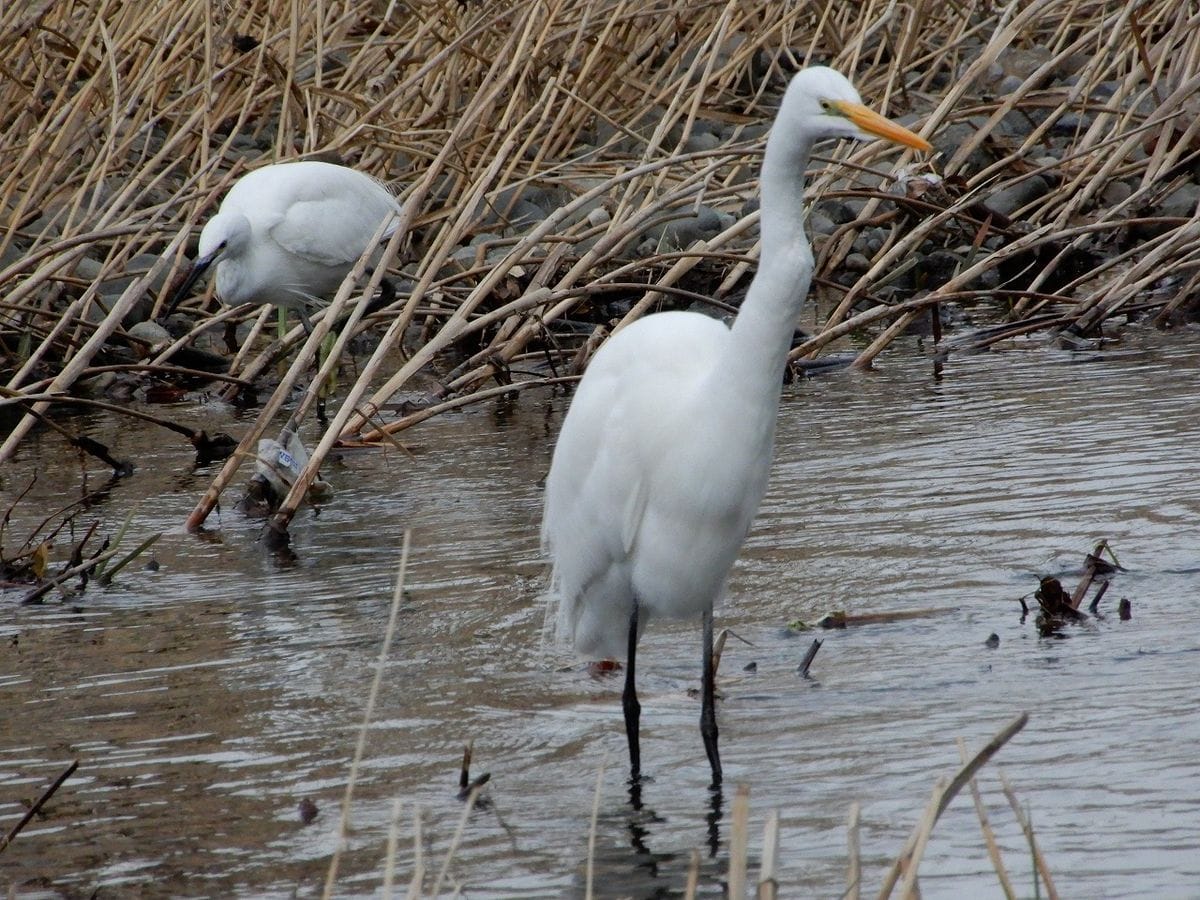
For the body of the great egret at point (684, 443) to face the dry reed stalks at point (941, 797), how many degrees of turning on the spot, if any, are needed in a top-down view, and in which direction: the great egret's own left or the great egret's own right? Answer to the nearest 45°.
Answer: approximately 45° to the great egret's own right

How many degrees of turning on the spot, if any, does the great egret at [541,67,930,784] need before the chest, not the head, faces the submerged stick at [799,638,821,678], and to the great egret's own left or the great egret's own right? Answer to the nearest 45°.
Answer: approximately 90° to the great egret's own left

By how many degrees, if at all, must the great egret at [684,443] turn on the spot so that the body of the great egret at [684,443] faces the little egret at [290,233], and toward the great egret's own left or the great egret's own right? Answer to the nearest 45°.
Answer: approximately 180°

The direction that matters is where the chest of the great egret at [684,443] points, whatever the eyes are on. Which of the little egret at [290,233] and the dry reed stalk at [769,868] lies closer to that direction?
the dry reed stalk

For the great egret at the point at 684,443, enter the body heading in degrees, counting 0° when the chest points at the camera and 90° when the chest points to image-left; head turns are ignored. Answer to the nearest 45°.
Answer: approximately 315°

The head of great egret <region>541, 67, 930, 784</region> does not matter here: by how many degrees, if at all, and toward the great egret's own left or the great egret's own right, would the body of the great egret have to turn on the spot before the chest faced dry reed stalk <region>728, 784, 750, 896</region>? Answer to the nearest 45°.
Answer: approximately 45° to the great egret's own right

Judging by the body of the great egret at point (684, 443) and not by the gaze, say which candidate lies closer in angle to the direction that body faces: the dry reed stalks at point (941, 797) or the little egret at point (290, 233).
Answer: the dry reed stalks
